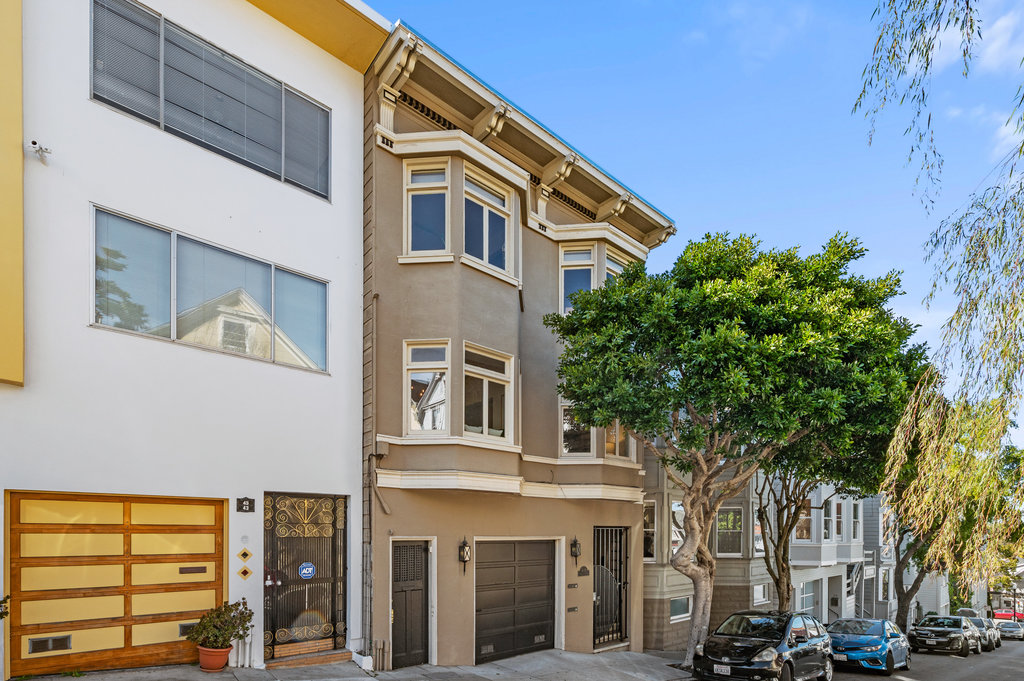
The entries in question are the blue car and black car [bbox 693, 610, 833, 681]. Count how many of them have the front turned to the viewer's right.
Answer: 0

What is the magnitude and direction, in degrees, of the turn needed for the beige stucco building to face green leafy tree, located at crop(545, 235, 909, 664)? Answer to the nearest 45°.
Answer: approximately 45° to its left

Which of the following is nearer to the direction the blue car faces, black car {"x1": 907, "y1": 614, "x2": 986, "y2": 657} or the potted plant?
the potted plant

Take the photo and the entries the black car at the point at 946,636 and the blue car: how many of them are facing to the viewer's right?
0

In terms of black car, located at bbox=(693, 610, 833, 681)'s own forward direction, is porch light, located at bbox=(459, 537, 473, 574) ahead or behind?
ahead

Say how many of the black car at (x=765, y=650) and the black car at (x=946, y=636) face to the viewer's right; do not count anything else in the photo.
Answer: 0

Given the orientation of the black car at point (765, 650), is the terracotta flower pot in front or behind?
in front

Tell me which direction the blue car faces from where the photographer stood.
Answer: facing the viewer and to the left of the viewer

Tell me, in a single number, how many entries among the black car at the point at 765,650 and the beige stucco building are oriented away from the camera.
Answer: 0

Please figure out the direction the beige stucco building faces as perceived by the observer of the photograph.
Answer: facing the viewer and to the right of the viewer

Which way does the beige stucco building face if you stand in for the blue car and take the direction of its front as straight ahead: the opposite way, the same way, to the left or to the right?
to the left
